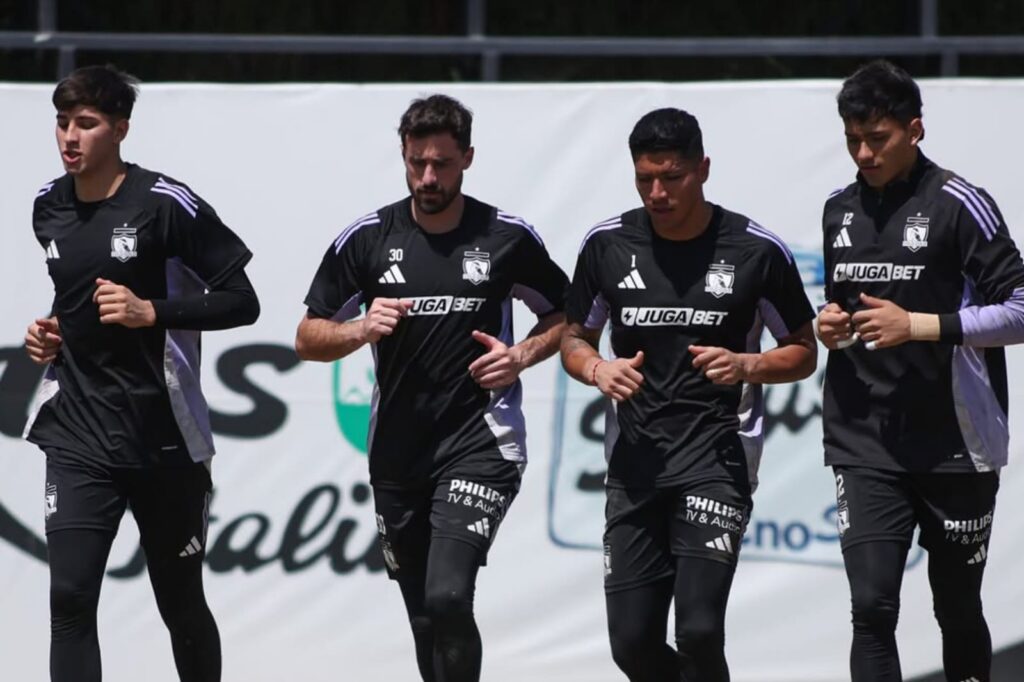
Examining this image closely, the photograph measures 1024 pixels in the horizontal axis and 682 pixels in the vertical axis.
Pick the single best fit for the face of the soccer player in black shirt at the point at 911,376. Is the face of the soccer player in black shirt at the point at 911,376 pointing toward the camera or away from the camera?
toward the camera

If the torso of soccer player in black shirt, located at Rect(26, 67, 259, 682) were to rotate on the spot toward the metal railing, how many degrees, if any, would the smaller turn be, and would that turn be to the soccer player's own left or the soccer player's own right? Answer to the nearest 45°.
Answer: approximately 180°

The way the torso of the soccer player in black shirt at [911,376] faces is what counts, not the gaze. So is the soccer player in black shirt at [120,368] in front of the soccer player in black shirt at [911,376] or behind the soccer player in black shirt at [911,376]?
in front

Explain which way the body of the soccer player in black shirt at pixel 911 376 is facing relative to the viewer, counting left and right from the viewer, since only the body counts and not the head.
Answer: facing the viewer and to the left of the viewer

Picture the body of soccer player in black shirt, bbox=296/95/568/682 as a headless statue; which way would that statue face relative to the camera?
toward the camera

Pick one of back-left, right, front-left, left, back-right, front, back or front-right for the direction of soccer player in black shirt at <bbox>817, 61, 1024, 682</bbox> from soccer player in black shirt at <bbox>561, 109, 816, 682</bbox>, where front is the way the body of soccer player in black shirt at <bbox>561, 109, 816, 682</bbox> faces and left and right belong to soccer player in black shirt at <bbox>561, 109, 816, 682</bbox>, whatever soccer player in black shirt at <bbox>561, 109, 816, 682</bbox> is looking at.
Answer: left

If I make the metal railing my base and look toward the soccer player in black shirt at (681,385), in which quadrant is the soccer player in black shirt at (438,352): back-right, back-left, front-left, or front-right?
front-right

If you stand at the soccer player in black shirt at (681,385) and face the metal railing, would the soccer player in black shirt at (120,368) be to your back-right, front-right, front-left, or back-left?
front-left

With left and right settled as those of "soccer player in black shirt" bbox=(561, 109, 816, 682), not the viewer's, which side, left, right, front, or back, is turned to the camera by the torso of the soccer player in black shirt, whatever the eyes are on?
front

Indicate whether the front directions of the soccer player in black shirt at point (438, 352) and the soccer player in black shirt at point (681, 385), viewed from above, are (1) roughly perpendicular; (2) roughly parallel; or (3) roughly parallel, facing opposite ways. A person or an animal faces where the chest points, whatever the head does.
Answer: roughly parallel

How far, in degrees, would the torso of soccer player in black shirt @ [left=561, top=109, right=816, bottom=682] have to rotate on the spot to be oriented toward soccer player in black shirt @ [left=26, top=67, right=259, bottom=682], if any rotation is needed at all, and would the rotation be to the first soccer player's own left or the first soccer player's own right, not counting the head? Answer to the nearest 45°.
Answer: approximately 90° to the first soccer player's own right

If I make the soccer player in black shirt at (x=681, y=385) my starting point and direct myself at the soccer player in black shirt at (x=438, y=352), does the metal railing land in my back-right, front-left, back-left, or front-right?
front-right

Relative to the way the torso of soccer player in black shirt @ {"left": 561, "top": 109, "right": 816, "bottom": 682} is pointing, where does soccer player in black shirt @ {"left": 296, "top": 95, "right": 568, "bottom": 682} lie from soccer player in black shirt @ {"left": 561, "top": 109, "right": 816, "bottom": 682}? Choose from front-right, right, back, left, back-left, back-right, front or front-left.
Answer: right

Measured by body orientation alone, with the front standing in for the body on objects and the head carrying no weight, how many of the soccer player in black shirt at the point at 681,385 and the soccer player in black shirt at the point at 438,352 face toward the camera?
2
